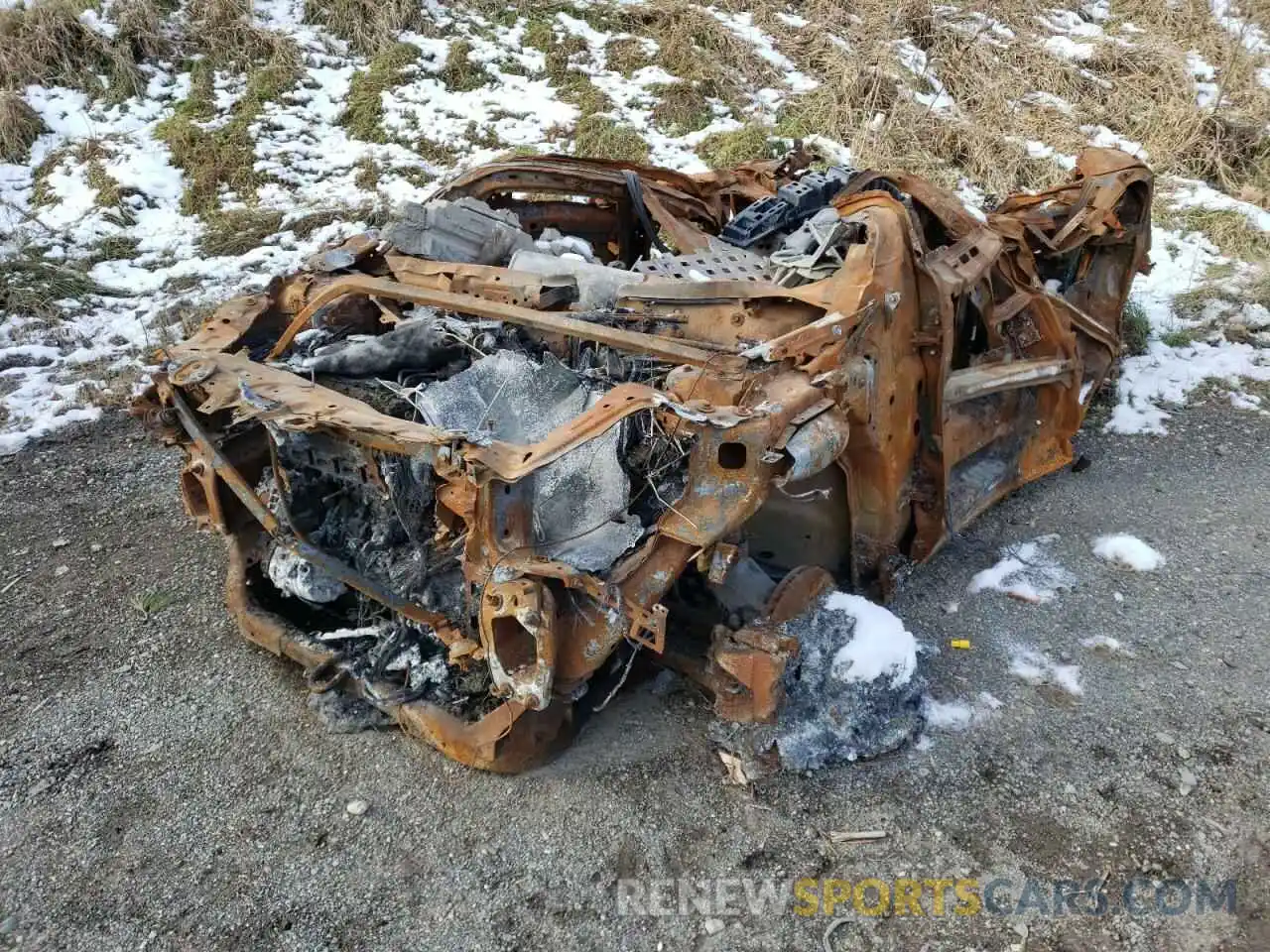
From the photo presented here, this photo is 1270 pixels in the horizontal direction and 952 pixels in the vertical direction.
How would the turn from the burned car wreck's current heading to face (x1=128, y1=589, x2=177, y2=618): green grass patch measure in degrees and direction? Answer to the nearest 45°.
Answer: approximately 45° to its right

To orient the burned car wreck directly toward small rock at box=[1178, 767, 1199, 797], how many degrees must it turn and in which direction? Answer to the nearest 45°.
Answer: approximately 90° to its left

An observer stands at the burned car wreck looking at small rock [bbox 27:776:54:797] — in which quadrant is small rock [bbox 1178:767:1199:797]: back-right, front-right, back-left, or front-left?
back-left

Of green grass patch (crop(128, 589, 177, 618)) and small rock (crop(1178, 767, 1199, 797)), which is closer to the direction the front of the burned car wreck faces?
the green grass patch

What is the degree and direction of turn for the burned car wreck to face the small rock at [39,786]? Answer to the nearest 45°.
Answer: approximately 45° to its right

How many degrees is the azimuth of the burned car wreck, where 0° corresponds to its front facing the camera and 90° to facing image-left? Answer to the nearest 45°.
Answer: approximately 45°
